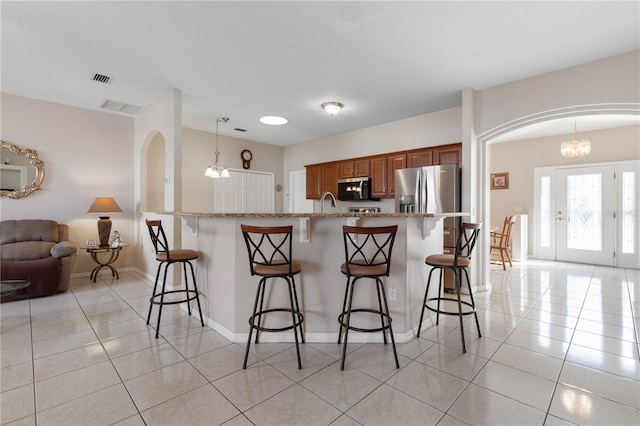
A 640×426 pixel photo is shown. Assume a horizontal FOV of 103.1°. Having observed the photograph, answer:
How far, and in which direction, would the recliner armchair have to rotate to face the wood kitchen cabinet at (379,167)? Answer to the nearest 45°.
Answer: approximately 45° to its left

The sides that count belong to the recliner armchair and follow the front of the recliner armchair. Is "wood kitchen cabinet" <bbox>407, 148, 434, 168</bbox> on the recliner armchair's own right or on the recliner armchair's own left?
on the recliner armchair's own left

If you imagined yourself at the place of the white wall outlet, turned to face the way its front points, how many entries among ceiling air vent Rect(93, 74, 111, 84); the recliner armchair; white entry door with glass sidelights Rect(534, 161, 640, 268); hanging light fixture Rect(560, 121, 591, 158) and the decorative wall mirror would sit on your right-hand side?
3

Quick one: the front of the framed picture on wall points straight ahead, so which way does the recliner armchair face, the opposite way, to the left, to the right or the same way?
to the left

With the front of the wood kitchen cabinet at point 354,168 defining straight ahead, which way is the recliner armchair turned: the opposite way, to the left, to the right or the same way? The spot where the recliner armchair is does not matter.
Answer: to the left

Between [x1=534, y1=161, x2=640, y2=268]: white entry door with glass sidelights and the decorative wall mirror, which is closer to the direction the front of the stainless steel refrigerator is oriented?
the decorative wall mirror

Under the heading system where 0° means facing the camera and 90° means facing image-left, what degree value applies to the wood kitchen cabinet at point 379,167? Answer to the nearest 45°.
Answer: approximately 45°

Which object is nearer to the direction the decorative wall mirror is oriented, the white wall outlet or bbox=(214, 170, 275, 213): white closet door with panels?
the white wall outlet

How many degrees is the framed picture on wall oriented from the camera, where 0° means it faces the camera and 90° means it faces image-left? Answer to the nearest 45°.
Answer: approximately 0°
